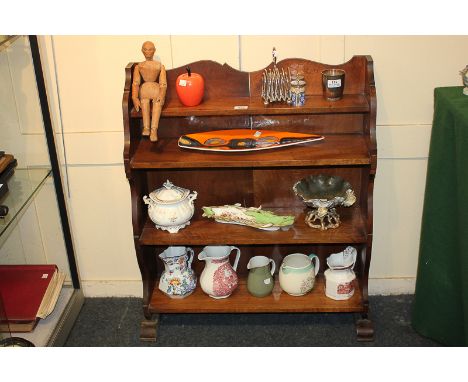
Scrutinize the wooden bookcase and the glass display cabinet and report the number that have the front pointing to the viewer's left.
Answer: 0

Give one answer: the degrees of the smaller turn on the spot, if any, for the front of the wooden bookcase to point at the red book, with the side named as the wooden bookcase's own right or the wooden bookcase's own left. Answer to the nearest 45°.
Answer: approximately 90° to the wooden bookcase's own right

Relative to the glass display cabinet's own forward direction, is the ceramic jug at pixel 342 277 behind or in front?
in front

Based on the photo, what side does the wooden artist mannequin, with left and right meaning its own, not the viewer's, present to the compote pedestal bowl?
left

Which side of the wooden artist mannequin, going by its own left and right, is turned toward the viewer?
front

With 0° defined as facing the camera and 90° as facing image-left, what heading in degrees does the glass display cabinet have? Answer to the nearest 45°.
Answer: approximately 315°

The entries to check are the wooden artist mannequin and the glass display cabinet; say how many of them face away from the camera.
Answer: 0

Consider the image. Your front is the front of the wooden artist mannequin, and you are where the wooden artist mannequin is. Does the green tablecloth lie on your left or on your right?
on your left

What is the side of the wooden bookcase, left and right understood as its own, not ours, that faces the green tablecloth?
left

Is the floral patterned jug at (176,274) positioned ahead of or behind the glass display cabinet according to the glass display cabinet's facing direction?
ahead

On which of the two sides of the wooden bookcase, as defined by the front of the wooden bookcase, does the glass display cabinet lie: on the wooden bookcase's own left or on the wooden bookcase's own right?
on the wooden bookcase's own right
